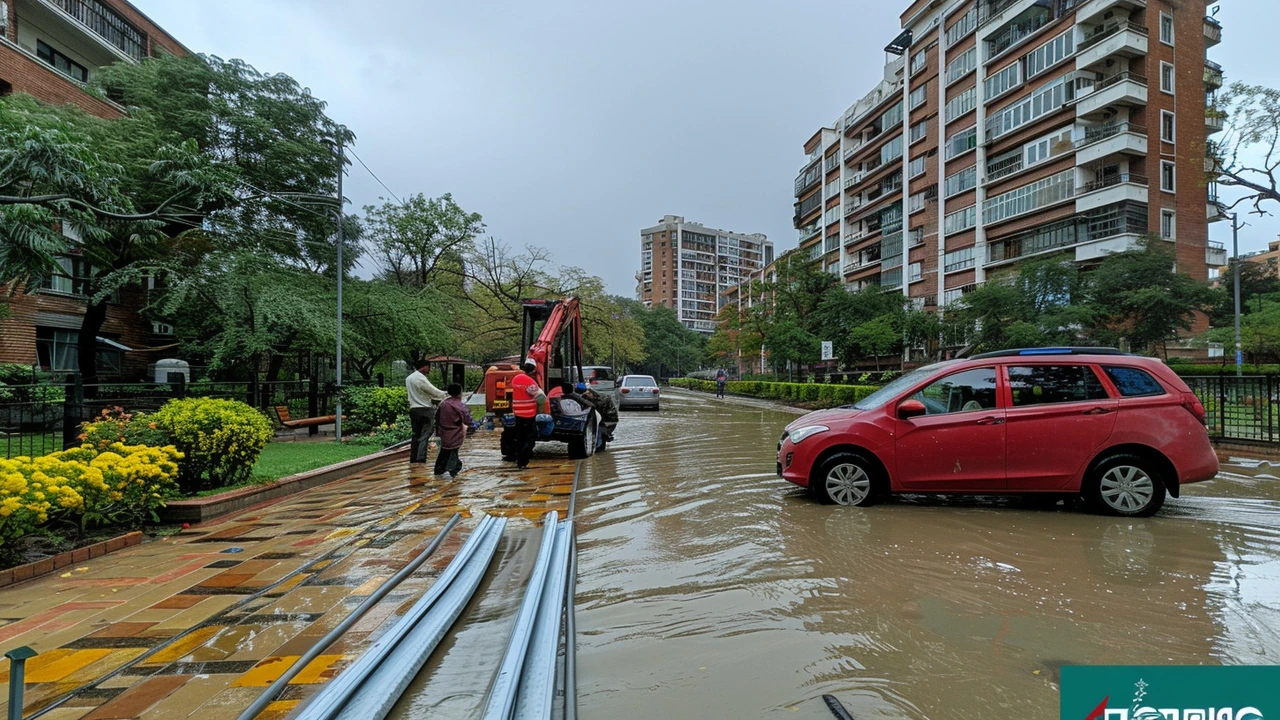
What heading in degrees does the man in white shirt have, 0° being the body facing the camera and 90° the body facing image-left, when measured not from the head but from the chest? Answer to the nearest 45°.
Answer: approximately 225°

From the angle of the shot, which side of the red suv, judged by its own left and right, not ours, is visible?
left

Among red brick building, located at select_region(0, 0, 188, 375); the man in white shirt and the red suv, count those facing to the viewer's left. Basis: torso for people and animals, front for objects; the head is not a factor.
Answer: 1

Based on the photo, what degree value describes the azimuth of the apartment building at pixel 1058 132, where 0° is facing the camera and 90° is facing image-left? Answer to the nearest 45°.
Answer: approximately 45°

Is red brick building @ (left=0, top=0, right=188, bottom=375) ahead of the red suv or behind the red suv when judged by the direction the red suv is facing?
ahead

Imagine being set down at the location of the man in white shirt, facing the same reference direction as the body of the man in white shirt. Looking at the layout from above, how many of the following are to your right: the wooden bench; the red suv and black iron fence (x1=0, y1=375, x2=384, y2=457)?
1

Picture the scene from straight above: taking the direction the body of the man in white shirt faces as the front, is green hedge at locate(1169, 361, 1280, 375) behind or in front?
in front

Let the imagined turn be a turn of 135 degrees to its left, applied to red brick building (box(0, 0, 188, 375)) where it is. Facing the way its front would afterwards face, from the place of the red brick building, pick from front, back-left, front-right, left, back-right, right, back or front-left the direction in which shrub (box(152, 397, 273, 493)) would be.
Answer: back

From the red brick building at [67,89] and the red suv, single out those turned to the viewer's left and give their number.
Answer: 1

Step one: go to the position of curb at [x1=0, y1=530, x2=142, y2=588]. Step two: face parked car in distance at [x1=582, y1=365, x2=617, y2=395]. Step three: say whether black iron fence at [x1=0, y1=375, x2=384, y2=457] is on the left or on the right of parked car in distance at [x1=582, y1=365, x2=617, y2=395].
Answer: left

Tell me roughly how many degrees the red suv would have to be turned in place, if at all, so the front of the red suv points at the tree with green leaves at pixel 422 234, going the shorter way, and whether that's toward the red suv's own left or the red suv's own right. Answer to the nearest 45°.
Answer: approximately 45° to the red suv's own right

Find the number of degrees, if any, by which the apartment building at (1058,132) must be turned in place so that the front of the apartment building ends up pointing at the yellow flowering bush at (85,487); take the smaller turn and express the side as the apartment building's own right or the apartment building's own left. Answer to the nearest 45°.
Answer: approximately 45° to the apartment building's own left
